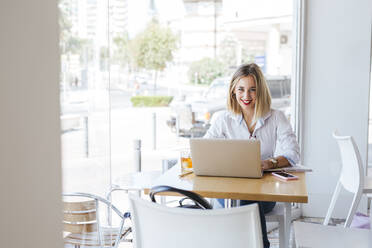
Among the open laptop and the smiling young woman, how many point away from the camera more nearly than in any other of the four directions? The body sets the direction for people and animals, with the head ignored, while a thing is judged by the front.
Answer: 1

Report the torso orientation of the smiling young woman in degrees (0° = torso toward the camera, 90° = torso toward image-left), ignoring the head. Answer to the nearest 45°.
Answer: approximately 0°

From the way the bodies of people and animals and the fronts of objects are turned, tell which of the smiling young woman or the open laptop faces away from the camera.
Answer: the open laptop

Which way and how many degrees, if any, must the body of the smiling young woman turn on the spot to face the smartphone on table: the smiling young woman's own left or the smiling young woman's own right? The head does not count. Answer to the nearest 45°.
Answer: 0° — they already face it

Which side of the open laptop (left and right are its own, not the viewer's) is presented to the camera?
back

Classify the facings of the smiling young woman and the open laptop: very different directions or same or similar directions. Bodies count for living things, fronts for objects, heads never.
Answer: very different directions

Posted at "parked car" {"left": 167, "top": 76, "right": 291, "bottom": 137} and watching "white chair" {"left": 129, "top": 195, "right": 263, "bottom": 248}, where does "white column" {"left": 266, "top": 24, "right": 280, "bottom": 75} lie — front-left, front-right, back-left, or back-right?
back-left

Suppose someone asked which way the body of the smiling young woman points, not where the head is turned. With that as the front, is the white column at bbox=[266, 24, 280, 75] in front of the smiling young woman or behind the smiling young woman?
behind

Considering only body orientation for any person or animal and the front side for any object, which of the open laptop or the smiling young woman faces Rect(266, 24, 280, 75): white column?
the open laptop

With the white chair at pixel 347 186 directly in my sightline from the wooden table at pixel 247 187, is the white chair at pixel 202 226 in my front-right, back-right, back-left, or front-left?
back-right

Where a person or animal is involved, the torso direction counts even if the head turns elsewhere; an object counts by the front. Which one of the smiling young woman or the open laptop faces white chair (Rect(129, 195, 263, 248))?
the smiling young woman
